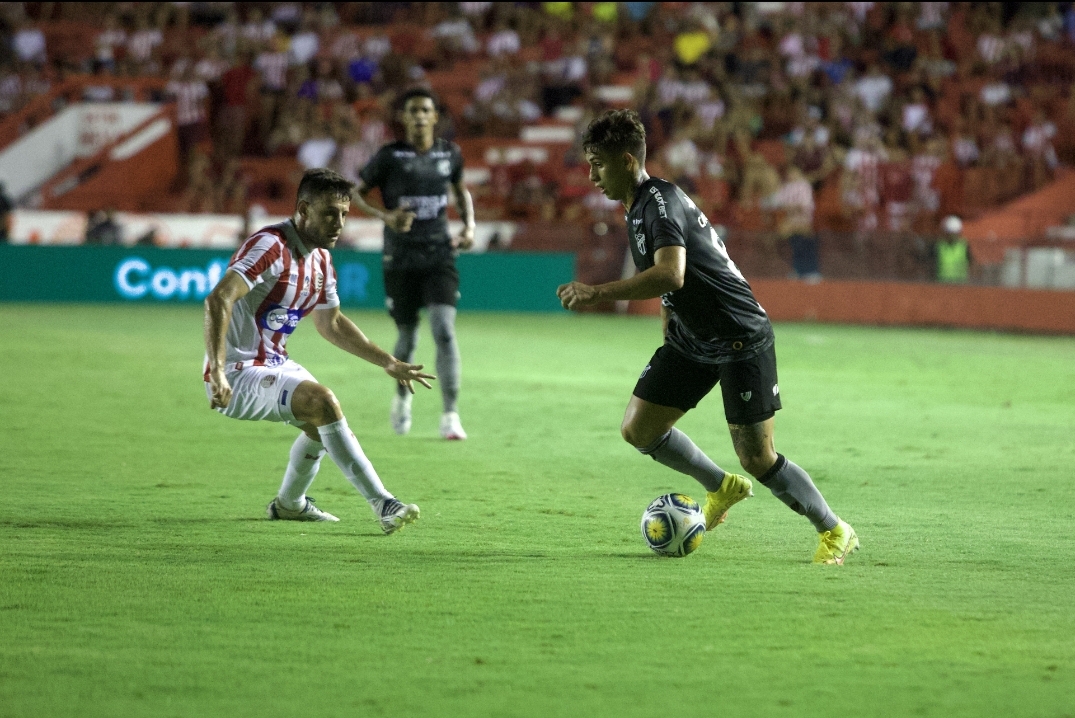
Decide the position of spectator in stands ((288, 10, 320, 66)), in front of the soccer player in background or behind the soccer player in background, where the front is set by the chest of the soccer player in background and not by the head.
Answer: behind

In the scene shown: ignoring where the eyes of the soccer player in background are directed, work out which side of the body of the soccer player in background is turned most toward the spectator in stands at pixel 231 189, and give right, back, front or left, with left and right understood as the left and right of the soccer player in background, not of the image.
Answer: back

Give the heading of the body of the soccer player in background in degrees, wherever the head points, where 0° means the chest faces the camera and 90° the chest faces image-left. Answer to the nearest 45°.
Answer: approximately 0°

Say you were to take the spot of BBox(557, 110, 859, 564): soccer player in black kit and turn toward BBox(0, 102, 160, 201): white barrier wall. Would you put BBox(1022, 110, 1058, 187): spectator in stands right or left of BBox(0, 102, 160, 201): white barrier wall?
right

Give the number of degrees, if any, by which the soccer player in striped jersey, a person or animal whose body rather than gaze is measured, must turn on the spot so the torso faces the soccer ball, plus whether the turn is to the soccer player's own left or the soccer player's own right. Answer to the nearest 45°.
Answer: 0° — they already face it

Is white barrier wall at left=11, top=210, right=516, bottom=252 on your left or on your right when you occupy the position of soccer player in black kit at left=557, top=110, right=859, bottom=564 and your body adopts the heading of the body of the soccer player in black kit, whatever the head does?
on your right

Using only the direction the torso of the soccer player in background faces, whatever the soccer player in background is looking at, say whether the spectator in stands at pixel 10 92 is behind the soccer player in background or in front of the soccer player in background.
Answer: behind

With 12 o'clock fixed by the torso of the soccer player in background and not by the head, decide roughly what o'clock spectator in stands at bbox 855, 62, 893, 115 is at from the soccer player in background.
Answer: The spectator in stands is roughly at 7 o'clock from the soccer player in background.

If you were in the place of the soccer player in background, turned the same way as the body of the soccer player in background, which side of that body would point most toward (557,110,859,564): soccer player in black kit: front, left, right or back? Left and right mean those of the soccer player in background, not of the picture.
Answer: front

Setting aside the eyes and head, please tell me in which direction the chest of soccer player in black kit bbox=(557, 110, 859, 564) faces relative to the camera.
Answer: to the viewer's left

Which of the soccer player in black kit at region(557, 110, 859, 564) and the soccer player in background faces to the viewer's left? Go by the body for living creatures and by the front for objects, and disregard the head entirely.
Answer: the soccer player in black kit

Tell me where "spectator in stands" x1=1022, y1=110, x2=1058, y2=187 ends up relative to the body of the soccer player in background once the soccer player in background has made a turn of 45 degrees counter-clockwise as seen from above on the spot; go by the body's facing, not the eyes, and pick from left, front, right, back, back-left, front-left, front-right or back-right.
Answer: left

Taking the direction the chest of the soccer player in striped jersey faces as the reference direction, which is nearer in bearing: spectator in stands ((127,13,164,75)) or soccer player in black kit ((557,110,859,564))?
the soccer player in black kit

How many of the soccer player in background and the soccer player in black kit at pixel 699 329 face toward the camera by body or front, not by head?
1

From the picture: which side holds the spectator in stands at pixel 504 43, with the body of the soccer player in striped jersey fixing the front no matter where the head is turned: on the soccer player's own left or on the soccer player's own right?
on the soccer player's own left
